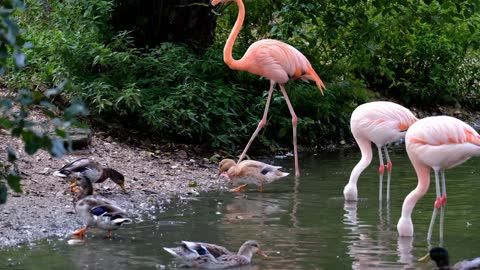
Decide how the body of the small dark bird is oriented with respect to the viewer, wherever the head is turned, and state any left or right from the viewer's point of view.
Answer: facing to the left of the viewer

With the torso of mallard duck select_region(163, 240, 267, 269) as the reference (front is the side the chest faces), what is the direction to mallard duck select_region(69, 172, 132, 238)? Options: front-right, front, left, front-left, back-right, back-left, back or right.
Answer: back-left

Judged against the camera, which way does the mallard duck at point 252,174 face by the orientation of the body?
to the viewer's left

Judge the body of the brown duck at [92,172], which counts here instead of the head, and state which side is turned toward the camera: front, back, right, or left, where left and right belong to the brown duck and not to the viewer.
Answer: right

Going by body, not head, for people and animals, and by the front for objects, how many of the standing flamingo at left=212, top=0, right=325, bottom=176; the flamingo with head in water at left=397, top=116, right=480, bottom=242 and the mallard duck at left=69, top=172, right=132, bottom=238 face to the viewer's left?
3

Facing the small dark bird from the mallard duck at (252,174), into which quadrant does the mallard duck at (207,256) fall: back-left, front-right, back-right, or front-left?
front-right

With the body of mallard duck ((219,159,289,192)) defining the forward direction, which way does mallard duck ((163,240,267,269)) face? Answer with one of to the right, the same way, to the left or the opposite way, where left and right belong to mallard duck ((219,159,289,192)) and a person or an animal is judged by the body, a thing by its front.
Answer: the opposite way

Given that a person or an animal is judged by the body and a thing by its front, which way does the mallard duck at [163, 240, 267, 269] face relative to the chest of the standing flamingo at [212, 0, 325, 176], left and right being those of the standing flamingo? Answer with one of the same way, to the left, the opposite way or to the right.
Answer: the opposite way

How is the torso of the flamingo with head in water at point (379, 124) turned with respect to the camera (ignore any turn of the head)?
to the viewer's left

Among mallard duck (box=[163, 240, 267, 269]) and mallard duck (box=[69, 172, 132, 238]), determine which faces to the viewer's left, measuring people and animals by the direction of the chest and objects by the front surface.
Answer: mallard duck (box=[69, 172, 132, 238])

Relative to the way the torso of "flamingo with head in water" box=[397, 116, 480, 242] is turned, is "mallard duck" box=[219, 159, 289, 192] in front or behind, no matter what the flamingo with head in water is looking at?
in front

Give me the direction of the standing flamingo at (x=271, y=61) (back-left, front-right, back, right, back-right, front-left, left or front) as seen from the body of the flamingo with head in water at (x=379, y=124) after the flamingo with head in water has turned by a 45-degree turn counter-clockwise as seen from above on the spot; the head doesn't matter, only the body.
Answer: right

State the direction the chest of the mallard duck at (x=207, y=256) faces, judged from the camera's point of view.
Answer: to the viewer's right

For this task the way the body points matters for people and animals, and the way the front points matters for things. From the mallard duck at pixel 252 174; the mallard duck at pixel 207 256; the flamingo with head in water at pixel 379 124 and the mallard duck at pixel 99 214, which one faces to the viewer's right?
the mallard duck at pixel 207 256

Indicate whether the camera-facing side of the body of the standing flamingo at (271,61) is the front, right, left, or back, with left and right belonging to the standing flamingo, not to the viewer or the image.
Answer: left

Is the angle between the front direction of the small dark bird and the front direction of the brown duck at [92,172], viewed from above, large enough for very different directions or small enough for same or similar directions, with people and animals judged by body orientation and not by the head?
very different directions

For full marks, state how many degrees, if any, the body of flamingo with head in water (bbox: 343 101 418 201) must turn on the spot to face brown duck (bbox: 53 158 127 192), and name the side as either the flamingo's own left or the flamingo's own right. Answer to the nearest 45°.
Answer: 0° — it already faces it

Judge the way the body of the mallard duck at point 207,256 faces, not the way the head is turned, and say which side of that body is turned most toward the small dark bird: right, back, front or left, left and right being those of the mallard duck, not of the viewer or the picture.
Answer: front

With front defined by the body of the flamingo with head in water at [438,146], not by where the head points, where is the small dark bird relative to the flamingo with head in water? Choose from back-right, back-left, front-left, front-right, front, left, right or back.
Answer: left

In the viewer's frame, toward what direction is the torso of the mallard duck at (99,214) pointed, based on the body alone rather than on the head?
to the viewer's left

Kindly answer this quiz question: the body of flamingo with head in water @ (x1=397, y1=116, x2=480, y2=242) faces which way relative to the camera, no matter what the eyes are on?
to the viewer's left
